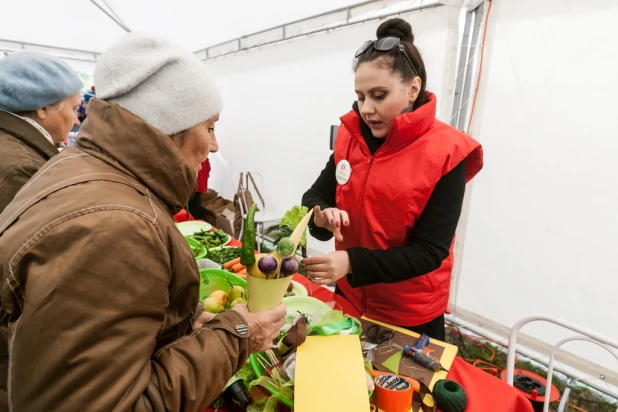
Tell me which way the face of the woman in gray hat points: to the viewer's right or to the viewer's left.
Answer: to the viewer's right

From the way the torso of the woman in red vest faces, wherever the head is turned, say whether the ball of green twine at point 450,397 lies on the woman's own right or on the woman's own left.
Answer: on the woman's own left

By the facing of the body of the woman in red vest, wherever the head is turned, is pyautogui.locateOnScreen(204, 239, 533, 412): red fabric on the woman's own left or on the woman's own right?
on the woman's own left

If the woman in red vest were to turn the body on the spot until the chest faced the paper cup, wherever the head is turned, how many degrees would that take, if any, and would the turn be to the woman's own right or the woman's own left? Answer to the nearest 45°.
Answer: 0° — they already face it

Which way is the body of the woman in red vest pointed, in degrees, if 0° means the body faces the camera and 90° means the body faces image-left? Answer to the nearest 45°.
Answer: approximately 45°

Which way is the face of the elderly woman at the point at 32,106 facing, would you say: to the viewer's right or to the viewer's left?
to the viewer's right

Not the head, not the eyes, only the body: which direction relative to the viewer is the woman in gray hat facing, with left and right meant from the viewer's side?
facing away from the viewer and to the right of the viewer

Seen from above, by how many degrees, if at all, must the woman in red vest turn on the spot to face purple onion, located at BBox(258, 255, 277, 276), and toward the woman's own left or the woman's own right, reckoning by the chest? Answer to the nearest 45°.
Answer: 0° — they already face it
